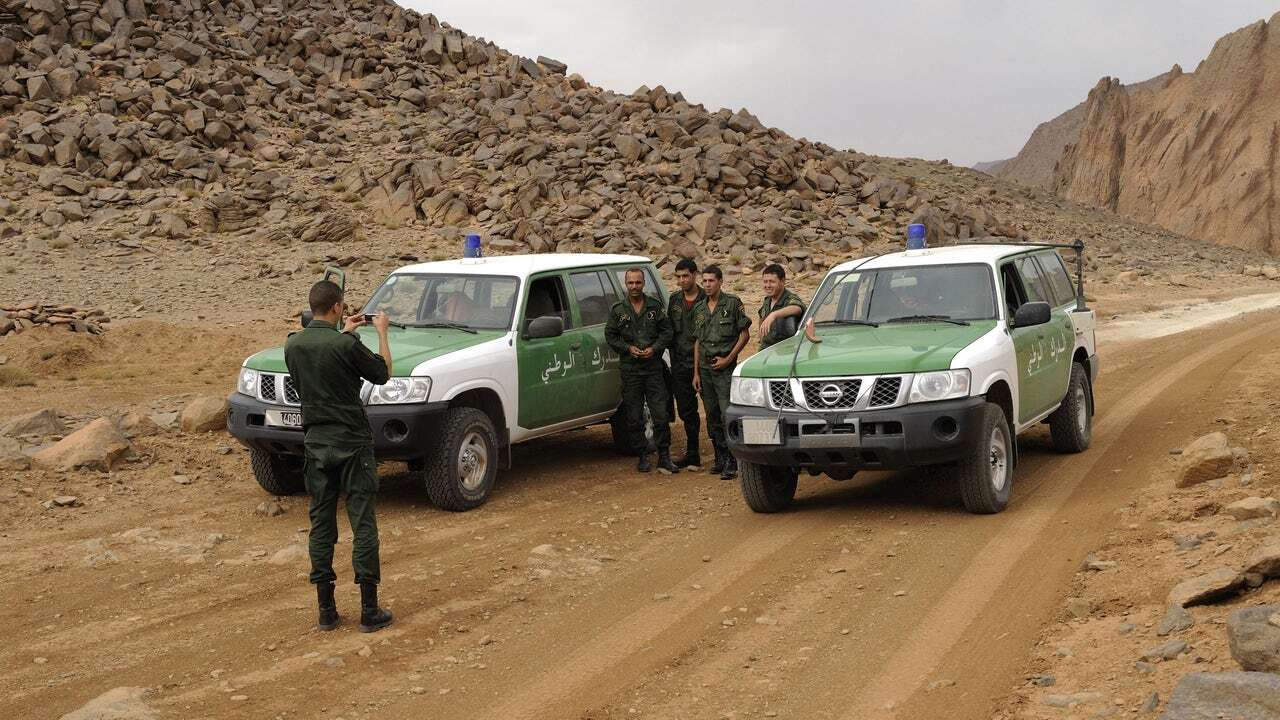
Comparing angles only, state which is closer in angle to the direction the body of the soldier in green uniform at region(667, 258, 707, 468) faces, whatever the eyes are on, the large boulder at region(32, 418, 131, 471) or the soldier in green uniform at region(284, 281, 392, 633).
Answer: the soldier in green uniform

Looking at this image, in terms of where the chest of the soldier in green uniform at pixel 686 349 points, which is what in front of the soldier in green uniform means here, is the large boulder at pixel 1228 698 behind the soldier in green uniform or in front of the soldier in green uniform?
in front

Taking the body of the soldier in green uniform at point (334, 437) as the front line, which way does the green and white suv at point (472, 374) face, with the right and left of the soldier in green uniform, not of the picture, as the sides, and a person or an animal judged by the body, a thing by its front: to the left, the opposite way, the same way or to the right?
the opposite way

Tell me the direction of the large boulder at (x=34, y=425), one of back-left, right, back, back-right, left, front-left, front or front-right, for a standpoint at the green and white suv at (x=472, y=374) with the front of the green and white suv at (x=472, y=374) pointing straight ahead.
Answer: right

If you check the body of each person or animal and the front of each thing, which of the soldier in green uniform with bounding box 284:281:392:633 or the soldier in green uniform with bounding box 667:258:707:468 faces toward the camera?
the soldier in green uniform with bounding box 667:258:707:468

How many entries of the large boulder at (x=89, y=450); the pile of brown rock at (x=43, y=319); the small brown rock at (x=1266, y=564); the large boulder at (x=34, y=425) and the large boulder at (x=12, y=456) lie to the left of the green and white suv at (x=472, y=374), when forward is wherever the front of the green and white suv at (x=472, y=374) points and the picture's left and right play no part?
1

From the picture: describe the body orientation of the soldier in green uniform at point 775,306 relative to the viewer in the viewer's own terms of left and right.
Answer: facing the viewer and to the left of the viewer

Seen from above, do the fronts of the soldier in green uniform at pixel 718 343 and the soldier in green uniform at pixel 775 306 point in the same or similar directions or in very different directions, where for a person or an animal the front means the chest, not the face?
same or similar directions

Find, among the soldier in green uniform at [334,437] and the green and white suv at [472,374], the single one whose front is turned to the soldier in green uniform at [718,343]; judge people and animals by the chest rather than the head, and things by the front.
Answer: the soldier in green uniform at [334,437]

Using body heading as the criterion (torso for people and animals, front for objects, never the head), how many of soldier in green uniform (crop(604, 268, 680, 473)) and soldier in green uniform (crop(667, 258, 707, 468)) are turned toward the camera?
2

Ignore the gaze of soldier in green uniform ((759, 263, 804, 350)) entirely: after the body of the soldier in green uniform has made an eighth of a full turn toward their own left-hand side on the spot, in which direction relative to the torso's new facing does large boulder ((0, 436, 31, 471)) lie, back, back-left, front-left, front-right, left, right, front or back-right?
right

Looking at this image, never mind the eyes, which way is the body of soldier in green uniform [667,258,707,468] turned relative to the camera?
toward the camera

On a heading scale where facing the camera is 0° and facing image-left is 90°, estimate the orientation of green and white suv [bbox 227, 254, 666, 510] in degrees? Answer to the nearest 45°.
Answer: approximately 45°

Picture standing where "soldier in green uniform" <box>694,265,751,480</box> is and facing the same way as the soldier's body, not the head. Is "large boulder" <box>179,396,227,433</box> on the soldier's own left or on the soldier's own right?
on the soldier's own right

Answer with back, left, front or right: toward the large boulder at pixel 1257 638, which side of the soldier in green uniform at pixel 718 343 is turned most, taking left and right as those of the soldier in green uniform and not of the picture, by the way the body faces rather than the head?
left

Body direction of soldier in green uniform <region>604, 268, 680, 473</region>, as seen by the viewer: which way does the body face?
toward the camera

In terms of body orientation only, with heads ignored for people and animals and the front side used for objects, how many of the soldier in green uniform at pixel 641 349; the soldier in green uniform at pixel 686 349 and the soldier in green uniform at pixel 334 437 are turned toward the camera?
2
